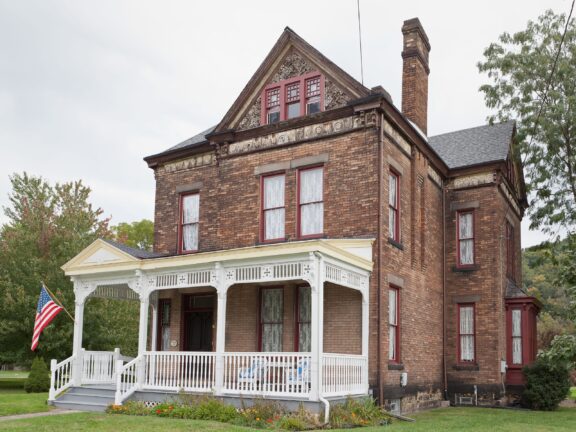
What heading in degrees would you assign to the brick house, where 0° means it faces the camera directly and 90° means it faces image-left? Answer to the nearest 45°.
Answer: approximately 45°

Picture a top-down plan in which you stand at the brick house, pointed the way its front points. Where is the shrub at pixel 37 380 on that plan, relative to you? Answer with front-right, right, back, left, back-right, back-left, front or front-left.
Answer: right

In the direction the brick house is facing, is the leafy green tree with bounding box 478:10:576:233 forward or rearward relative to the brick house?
rearward

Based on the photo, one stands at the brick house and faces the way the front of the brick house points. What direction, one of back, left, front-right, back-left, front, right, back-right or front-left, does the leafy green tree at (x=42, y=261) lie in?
right
